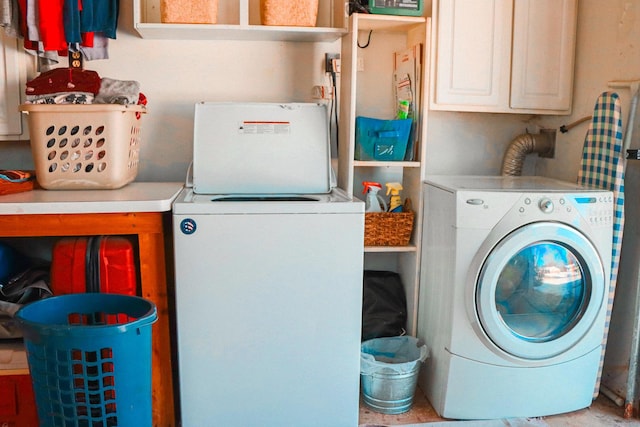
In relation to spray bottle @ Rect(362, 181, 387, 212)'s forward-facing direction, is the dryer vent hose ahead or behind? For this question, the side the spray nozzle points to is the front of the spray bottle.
behind

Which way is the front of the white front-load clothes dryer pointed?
toward the camera

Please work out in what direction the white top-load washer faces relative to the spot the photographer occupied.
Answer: facing the viewer

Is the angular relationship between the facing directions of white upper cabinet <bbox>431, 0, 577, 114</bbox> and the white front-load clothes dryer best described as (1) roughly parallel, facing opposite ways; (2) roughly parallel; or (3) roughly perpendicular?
roughly parallel

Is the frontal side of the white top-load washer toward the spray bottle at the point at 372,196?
no

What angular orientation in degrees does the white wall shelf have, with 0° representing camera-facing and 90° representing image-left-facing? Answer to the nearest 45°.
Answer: approximately 0°

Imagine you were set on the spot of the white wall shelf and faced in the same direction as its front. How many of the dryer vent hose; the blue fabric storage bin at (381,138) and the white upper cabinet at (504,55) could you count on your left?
3

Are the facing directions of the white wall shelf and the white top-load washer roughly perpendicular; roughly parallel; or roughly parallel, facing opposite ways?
roughly parallel

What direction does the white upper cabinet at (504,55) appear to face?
toward the camera

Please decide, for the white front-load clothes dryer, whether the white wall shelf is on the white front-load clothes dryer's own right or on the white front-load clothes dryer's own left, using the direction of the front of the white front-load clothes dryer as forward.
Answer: on the white front-load clothes dryer's own right

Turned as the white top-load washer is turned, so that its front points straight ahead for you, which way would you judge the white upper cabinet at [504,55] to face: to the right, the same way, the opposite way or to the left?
the same way
